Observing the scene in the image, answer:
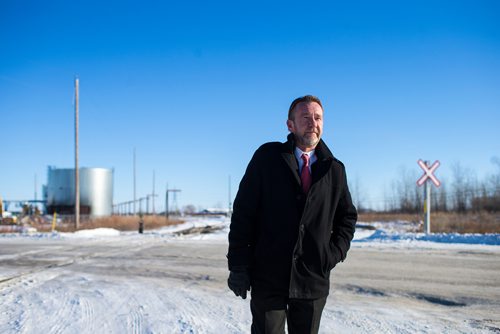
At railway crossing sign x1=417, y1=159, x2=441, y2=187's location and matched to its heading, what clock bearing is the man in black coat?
The man in black coat is roughly at 12 o'clock from the railway crossing sign.

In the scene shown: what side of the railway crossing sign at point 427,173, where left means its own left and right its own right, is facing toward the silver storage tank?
right

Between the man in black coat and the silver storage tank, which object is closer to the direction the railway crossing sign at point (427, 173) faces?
the man in black coat

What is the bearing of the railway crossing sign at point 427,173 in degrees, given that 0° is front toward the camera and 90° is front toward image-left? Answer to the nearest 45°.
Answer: approximately 0°
